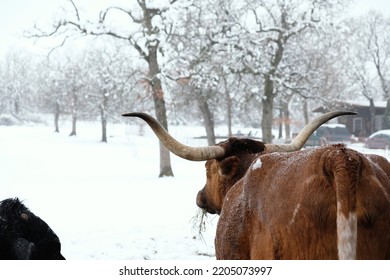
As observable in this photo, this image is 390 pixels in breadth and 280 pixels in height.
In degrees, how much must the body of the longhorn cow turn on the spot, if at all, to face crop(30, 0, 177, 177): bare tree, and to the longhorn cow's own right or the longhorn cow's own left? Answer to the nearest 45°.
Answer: approximately 45° to the longhorn cow's own right

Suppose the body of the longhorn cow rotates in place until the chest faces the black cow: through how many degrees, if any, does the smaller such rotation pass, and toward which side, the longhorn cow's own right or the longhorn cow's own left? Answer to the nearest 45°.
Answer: approximately 45° to the longhorn cow's own left

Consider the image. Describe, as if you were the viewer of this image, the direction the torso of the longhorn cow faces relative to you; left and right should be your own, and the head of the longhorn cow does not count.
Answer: facing away from the viewer and to the left of the viewer
